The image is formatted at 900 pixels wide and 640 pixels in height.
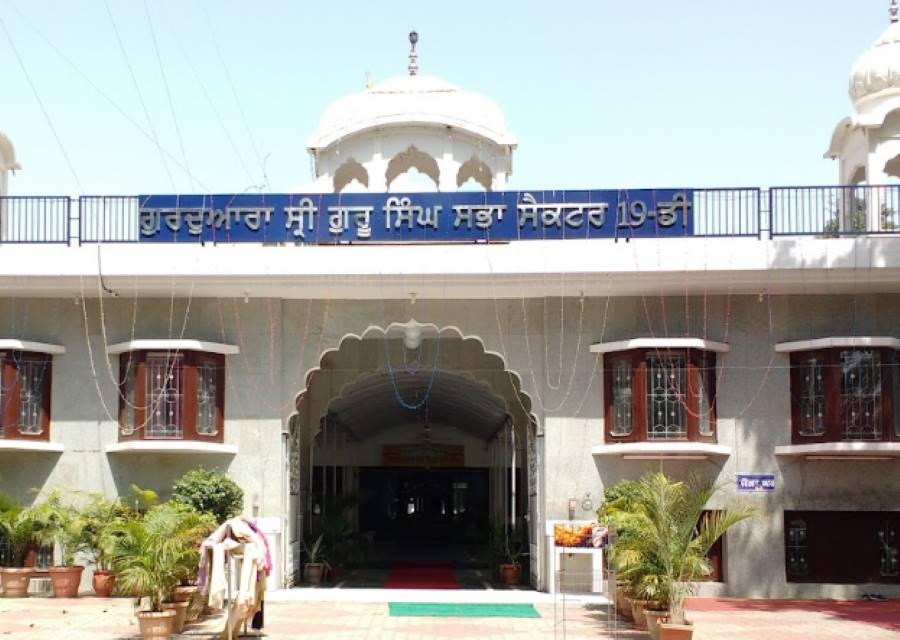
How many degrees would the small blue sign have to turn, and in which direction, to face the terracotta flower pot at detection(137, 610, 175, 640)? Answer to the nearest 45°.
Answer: approximately 45° to its right

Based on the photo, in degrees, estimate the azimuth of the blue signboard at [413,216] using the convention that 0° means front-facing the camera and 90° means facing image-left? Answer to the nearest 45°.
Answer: approximately 0°

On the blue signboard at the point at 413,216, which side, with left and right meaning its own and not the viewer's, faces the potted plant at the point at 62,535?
right

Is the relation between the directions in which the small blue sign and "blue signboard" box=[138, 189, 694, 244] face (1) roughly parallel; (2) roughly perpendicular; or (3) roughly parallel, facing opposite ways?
roughly parallel

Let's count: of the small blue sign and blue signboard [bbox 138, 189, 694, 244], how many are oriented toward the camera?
2

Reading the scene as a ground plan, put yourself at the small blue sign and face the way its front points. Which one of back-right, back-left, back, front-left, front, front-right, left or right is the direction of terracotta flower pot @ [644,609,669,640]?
front

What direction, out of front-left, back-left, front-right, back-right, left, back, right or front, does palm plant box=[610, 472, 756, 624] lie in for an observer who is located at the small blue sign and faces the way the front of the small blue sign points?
front

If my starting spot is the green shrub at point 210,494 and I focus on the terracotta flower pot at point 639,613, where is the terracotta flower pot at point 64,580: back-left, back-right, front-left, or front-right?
back-right
